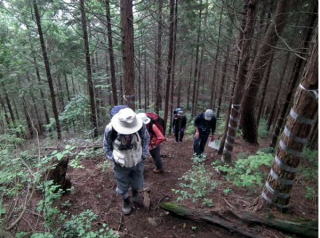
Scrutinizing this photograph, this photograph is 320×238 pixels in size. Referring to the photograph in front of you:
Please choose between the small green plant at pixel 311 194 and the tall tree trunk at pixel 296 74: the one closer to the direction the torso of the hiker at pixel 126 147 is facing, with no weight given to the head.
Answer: the small green plant
